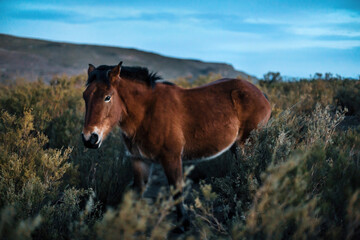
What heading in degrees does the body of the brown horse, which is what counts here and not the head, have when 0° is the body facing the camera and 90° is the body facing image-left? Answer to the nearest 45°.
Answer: approximately 45°
